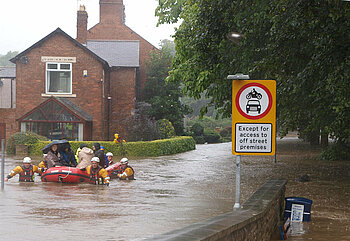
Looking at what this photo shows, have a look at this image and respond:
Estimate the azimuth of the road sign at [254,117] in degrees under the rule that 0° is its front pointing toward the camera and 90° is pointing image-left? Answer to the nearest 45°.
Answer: approximately 0°

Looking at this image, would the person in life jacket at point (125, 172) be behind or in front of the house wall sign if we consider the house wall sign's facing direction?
in front

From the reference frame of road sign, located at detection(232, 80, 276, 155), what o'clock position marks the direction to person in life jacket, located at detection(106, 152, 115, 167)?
The person in life jacket is roughly at 5 o'clock from the road sign.

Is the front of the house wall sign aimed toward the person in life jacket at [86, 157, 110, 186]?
yes

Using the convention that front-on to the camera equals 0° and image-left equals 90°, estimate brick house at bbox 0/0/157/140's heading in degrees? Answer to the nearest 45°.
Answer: approximately 0°

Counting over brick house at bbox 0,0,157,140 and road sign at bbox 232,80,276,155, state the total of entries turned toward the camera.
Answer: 2

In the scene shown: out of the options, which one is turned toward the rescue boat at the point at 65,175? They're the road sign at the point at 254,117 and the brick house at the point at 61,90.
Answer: the brick house

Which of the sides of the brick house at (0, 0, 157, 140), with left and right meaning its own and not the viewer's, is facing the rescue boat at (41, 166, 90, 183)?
front

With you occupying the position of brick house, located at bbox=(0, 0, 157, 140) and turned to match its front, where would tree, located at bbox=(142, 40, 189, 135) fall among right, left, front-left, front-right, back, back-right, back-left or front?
back-left
